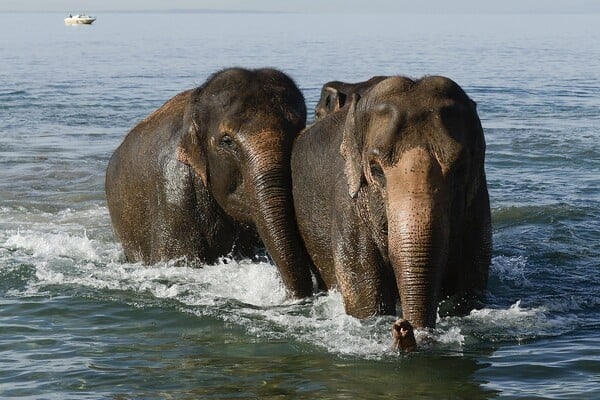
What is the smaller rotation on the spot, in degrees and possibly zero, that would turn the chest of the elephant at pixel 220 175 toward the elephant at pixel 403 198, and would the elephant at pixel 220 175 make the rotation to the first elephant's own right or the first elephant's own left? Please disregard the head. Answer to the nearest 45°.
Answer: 0° — it already faces it

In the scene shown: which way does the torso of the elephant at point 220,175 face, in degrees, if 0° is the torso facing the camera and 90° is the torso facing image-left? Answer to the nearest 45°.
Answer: approximately 315°
